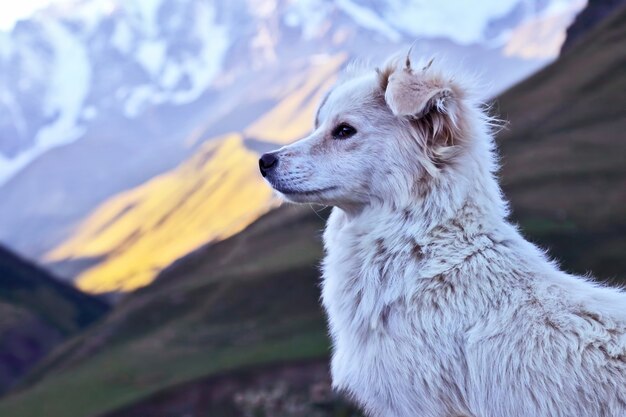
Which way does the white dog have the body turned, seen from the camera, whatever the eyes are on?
to the viewer's left
